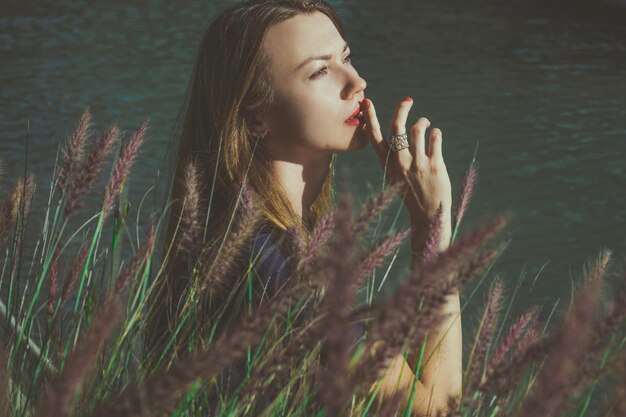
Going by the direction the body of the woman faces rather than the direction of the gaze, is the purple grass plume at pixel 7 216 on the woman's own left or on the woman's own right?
on the woman's own right

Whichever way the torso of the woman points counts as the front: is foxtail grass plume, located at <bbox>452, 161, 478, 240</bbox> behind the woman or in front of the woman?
in front

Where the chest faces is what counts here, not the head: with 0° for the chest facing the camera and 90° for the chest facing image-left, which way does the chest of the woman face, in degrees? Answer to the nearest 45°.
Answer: approximately 315°

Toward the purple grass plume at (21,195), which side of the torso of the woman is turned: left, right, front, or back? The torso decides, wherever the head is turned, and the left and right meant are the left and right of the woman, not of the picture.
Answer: right
